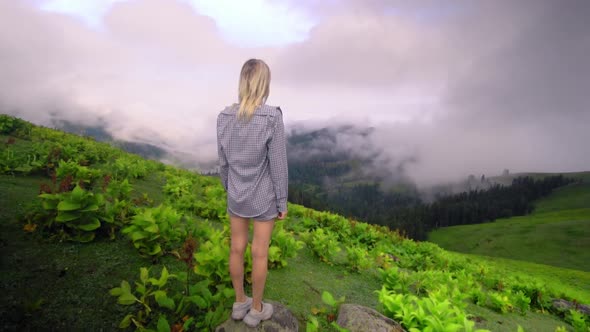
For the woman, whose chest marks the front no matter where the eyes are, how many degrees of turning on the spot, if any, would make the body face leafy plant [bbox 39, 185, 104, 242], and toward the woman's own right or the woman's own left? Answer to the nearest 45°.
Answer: approximately 90° to the woman's own left

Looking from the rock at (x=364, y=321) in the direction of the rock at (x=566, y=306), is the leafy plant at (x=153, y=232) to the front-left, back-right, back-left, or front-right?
back-left

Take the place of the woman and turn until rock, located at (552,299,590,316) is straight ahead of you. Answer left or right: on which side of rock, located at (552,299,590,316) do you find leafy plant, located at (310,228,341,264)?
left

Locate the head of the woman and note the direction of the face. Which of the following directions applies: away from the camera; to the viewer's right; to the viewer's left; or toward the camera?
away from the camera

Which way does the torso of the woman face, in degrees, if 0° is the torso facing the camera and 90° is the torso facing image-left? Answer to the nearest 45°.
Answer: approximately 225°

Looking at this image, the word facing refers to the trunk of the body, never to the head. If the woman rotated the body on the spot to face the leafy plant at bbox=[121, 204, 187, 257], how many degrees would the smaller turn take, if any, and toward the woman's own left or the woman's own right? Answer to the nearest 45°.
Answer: approximately 90° to the woman's own left
